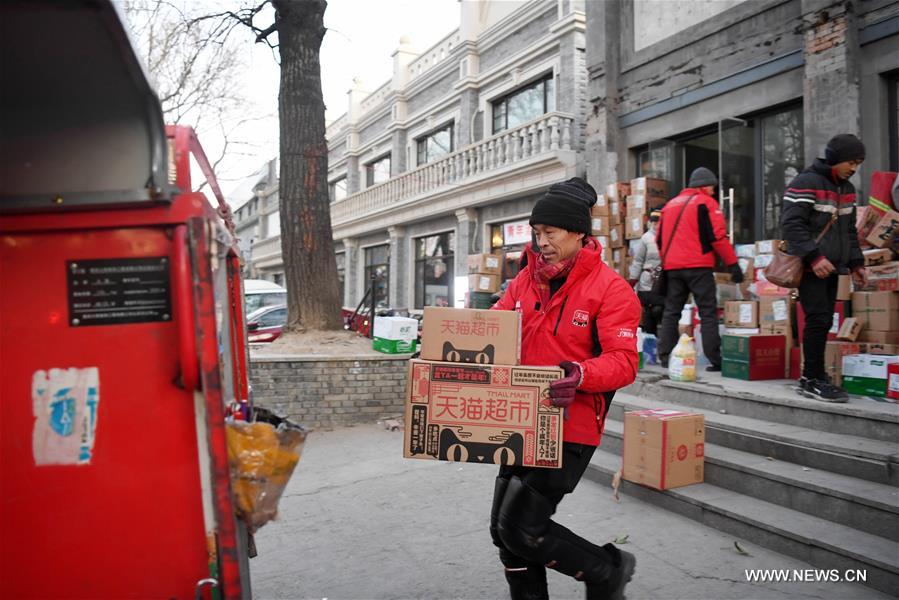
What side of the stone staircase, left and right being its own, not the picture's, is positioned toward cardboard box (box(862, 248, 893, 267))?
back

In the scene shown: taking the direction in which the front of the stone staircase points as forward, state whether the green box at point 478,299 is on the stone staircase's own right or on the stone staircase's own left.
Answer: on the stone staircase's own right

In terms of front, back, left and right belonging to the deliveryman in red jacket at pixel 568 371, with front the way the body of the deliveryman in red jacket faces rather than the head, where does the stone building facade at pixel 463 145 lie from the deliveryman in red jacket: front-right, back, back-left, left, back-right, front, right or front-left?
back-right

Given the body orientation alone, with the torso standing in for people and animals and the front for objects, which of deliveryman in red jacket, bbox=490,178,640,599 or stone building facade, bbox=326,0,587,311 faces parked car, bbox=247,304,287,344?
the stone building facade

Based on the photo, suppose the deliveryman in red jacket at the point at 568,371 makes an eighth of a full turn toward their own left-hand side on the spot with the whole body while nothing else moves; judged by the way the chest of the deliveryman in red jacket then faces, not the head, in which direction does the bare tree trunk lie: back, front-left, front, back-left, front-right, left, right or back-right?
back-right

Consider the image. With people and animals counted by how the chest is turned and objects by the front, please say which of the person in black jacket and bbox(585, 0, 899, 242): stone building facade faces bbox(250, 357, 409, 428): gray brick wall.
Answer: the stone building facade

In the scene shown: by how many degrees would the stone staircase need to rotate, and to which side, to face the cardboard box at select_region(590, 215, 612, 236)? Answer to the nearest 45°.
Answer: approximately 90° to its right

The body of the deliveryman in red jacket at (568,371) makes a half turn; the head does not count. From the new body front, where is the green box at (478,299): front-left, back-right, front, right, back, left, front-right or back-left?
front-left

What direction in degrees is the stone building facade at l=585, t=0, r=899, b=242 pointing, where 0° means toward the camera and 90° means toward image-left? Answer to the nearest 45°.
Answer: approximately 45°

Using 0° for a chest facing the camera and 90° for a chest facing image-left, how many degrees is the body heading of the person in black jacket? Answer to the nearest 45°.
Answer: approximately 315°
